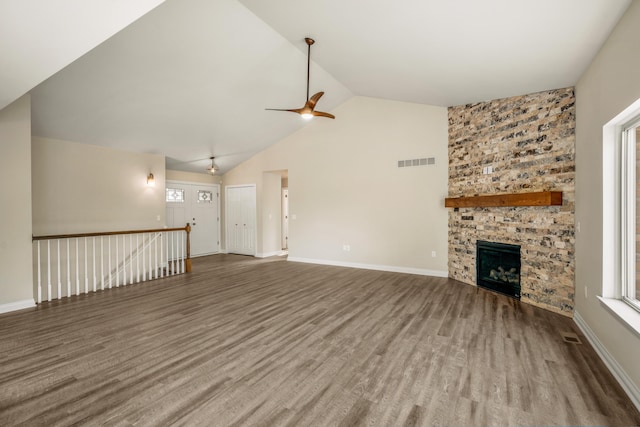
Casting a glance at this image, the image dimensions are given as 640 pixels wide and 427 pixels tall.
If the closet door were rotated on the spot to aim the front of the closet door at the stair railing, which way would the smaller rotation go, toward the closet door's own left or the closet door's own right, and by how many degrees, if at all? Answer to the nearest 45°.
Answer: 0° — it already faces it

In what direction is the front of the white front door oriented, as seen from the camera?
facing the viewer and to the right of the viewer

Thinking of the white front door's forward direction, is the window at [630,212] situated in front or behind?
in front

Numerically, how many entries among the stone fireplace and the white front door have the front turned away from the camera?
0

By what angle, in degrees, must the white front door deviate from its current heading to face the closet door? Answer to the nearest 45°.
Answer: approximately 45° to its left

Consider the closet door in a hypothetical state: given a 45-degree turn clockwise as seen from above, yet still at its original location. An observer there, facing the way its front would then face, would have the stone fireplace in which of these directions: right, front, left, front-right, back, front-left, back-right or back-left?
back-left

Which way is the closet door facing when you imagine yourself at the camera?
facing the viewer and to the left of the viewer

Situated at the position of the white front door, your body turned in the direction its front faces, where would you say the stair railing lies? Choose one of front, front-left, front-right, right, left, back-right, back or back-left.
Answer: right

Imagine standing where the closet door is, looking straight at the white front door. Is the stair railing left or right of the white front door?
left
